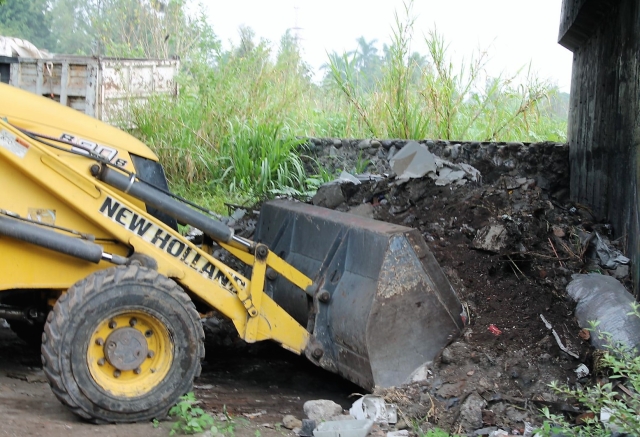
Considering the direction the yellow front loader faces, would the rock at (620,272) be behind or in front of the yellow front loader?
in front

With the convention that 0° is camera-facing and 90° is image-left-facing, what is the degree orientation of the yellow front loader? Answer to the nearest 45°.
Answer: approximately 225°

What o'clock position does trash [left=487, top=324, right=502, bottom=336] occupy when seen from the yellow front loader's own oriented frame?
The trash is roughly at 1 o'clock from the yellow front loader.

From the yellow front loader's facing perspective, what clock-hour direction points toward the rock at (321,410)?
The rock is roughly at 2 o'clock from the yellow front loader.
